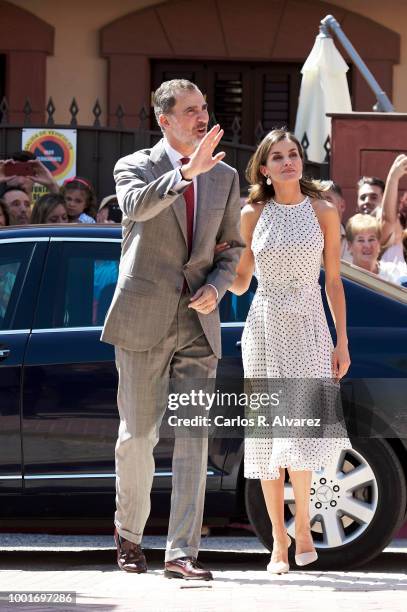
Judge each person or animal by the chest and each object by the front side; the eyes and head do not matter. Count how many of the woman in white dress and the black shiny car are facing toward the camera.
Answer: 1

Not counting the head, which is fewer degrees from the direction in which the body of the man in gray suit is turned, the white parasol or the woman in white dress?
the woman in white dress

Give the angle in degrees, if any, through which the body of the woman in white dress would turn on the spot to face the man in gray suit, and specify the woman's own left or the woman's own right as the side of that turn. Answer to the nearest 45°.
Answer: approximately 45° to the woman's own right

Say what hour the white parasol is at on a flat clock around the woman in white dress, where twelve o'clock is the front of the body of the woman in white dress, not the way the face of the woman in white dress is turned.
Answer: The white parasol is roughly at 6 o'clock from the woman in white dress.

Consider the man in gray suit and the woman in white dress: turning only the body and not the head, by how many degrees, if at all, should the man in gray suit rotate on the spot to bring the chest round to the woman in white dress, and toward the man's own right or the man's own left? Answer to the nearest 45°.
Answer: approximately 90° to the man's own left

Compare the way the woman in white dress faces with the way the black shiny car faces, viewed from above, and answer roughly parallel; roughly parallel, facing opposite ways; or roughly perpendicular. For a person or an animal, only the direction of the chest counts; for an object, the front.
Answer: roughly perpendicular

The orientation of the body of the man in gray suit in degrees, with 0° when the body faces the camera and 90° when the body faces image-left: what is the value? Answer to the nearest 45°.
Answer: approximately 315°
